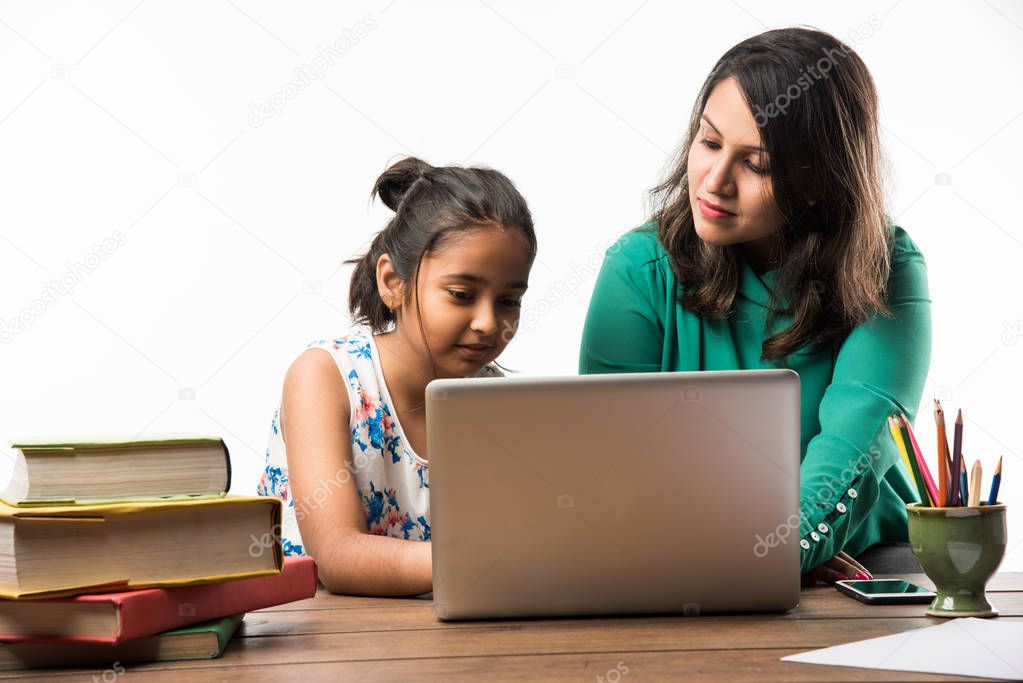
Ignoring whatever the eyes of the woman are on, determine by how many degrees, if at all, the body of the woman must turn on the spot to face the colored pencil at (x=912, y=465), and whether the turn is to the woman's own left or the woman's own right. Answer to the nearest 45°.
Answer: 0° — they already face it

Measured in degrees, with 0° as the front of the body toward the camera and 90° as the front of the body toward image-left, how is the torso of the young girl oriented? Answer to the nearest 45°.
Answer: approximately 315°

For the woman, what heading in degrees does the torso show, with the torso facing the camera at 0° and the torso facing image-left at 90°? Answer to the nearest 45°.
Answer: approximately 0°

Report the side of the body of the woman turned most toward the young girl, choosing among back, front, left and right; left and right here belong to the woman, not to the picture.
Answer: right

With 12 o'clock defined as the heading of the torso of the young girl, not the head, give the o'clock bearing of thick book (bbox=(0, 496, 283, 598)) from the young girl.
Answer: The thick book is roughly at 2 o'clock from the young girl.

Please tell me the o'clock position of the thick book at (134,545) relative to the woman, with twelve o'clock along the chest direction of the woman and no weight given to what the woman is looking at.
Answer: The thick book is roughly at 1 o'clock from the woman.
